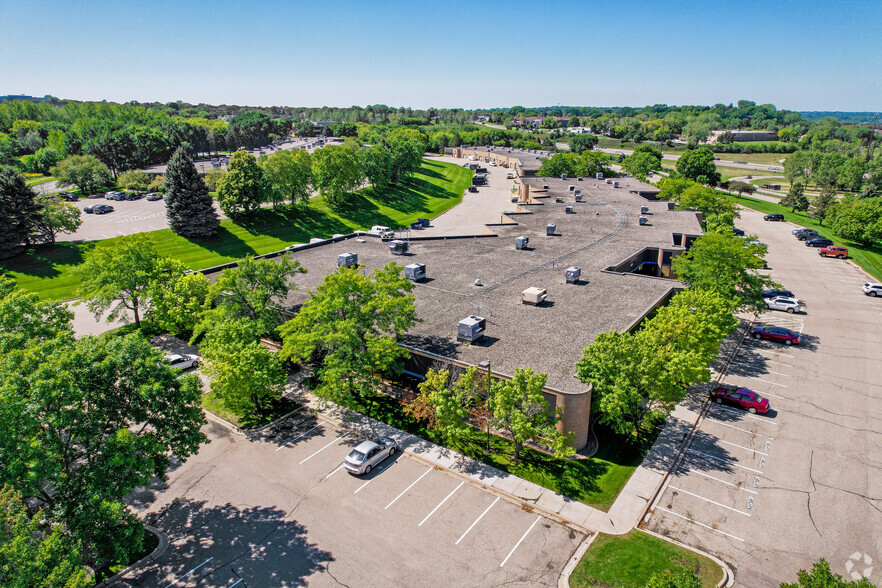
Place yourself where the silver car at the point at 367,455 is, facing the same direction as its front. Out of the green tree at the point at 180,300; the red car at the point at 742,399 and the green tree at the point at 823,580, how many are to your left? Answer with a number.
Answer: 1

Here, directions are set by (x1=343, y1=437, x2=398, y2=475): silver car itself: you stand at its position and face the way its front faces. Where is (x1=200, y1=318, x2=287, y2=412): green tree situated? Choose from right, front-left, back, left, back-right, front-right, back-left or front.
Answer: left

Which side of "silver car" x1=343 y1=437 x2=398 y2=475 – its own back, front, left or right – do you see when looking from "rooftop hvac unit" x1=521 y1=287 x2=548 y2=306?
front

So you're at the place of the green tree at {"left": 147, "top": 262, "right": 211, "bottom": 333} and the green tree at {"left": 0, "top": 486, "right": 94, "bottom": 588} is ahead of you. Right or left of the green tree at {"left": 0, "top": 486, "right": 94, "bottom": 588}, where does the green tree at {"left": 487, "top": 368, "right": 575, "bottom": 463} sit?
left

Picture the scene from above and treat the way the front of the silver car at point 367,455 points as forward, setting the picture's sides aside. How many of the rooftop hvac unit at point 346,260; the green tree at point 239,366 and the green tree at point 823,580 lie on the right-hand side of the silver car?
1

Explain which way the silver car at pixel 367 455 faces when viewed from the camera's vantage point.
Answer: facing away from the viewer and to the right of the viewer

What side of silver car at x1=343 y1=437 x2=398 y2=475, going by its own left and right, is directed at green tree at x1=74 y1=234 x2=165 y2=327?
left

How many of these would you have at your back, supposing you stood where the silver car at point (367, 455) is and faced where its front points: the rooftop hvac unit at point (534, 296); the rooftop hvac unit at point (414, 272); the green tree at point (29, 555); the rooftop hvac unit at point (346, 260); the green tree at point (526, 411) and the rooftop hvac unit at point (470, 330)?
1

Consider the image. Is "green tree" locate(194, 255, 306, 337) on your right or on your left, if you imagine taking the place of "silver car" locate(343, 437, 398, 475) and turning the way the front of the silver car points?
on your left

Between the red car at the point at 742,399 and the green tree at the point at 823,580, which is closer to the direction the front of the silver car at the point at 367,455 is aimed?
the red car

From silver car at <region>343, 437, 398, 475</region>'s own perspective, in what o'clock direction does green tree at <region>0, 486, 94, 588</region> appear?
The green tree is roughly at 6 o'clock from the silver car.

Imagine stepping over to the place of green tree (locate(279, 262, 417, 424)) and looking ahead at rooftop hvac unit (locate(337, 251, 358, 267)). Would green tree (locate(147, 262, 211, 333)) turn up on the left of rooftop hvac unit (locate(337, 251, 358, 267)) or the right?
left

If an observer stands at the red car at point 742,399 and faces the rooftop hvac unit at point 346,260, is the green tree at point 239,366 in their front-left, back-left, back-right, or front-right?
front-left

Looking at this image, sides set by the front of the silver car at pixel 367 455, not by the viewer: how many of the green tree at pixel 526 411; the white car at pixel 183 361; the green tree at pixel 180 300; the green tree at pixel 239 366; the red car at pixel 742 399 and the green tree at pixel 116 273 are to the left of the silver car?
4

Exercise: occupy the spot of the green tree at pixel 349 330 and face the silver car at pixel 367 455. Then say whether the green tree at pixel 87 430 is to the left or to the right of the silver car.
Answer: right

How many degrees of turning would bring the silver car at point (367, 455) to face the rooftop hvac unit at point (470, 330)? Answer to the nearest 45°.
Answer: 0° — it already faces it

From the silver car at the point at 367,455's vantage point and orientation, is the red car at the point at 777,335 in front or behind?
in front

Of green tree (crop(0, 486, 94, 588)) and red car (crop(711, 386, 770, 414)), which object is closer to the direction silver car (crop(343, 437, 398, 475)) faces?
the red car

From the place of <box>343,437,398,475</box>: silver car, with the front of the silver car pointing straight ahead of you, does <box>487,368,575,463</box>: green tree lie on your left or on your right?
on your right
